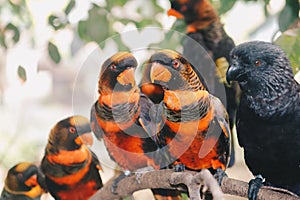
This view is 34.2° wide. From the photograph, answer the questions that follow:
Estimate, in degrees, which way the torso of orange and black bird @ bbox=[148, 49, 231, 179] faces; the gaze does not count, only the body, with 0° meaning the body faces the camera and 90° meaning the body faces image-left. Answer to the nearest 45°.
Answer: approximately 45°

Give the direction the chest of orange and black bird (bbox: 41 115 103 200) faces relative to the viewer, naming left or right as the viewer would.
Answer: facing the viewer and to the right of the viewer

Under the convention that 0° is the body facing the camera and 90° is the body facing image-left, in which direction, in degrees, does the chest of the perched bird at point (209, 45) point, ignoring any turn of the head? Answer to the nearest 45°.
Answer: approximately 90°
